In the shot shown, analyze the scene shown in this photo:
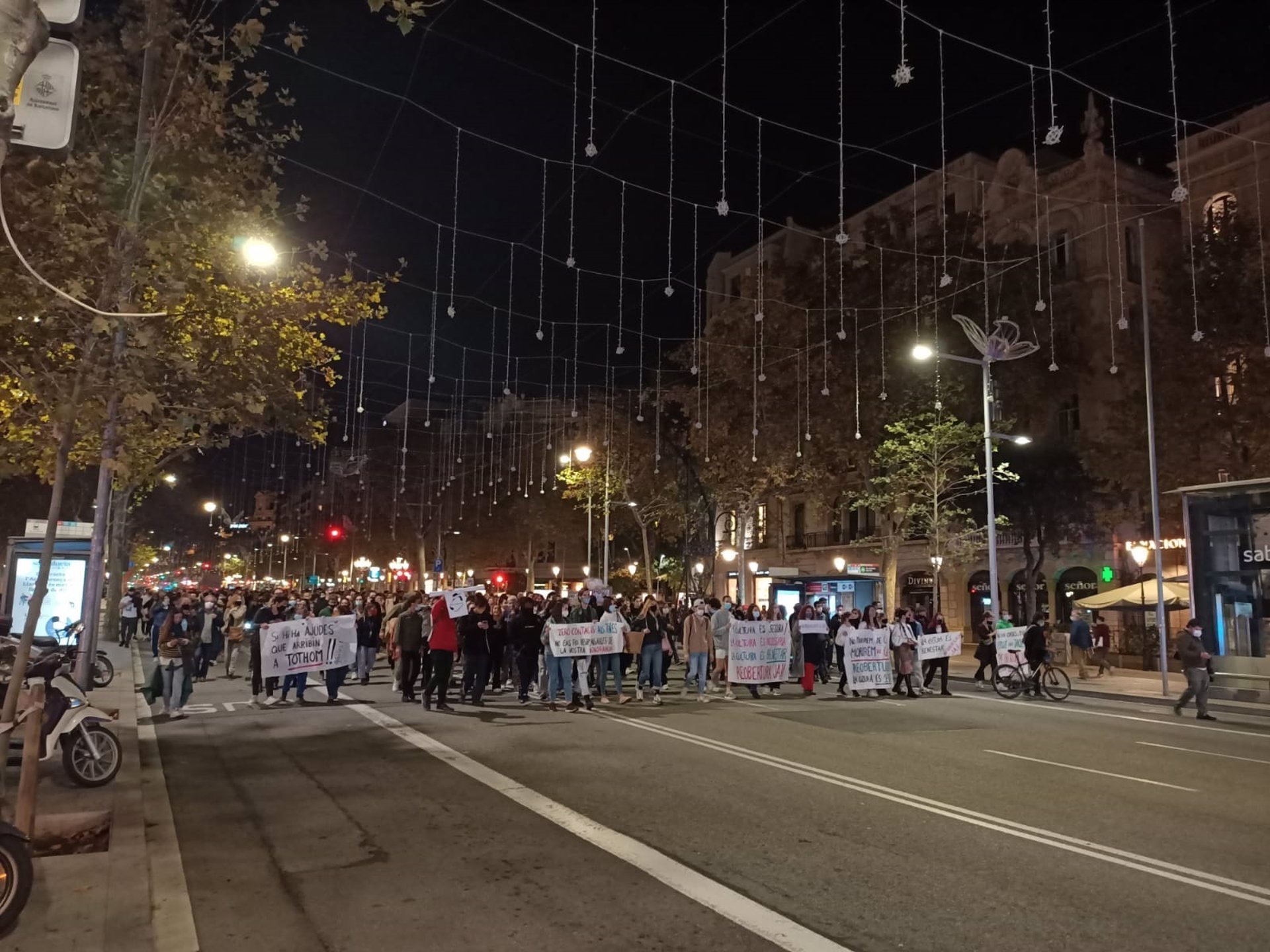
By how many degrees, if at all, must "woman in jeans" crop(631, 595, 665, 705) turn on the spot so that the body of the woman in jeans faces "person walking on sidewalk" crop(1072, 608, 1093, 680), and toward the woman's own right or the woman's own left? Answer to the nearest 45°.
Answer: approximately 135° to the woman's own left

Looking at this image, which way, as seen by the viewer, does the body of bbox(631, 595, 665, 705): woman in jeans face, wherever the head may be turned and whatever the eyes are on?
toward the camera

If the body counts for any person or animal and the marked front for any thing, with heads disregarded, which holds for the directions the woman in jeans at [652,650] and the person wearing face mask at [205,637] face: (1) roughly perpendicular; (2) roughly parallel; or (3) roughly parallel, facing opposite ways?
roughly parallel

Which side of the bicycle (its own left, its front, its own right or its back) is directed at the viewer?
right

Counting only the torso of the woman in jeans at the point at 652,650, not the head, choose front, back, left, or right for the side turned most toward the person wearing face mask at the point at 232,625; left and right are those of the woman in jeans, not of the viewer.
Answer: right

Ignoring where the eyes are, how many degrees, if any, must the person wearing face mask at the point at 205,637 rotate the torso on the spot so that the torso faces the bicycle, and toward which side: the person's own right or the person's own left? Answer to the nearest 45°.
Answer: approximately 90° to the person's own left

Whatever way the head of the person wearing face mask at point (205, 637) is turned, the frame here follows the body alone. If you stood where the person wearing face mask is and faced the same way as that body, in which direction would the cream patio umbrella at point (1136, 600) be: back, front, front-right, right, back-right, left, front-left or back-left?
left

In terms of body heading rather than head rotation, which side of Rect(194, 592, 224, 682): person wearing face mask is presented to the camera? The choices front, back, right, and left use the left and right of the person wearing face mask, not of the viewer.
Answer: front

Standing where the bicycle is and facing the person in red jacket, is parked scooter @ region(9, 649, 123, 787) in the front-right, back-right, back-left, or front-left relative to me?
front-left

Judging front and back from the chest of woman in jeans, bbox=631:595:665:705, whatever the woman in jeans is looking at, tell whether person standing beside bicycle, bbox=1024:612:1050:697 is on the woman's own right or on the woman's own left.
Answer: on the woman's own left

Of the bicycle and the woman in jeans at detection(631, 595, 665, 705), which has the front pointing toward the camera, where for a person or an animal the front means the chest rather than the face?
the woman in jeans

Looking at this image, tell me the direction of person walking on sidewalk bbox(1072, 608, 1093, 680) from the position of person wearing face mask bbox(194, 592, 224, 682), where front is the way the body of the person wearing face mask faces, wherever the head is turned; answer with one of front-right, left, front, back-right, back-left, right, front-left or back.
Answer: left

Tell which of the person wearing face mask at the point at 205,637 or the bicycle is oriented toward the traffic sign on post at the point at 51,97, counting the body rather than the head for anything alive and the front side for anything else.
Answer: the person wearing face mask

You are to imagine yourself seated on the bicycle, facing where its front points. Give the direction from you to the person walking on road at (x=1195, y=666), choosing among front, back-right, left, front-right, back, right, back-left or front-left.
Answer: front-right

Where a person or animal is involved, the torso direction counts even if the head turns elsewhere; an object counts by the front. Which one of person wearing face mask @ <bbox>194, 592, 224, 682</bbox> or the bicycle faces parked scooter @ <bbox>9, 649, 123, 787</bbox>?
the person wearing face mask

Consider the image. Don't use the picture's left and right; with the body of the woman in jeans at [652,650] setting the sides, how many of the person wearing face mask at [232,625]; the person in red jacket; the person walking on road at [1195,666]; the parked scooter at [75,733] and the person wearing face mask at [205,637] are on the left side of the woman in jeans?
1

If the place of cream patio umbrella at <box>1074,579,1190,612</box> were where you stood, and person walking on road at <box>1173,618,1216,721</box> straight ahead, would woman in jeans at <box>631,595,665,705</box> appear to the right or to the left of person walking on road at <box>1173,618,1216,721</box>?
right
